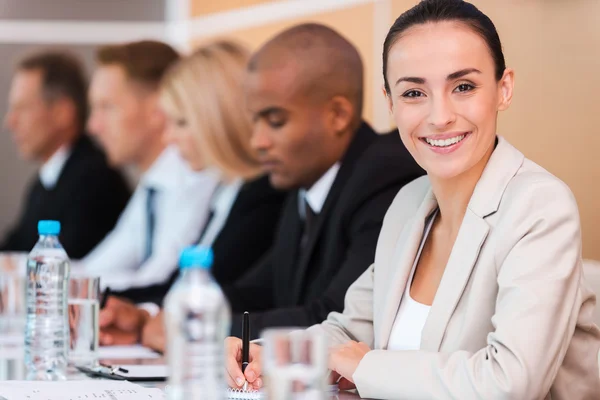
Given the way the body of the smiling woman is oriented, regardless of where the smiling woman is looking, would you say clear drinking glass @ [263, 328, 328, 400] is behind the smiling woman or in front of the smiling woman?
in front

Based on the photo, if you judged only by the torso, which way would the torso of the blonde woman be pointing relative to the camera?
to the viewer's left

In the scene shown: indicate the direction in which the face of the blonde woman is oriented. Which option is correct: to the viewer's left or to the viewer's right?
to the viewer's left

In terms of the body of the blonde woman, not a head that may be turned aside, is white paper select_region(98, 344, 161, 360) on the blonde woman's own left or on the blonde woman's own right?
on the blonde woman's own left

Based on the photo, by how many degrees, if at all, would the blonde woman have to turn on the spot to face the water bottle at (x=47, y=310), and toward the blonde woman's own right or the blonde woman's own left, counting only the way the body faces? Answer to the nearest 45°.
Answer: approximately 90° to the blonde woman's own left

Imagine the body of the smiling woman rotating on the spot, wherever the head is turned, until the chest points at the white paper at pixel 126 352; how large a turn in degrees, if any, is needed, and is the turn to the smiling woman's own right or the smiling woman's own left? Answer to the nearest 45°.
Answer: approximately 90° to the smiling woman's own right

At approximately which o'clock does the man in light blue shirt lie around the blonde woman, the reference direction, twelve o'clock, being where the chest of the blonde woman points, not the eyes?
The man in light blue shirt is roughly at 2 o'clock from the blonde woman.

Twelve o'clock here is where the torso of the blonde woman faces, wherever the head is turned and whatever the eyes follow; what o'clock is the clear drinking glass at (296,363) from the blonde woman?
The clear drinking glass is roughly at 9 o'clock from the blonde woman.

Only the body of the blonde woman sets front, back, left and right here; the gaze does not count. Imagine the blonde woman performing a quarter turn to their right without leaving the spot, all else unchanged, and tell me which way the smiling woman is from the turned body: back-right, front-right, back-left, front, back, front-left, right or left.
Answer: back

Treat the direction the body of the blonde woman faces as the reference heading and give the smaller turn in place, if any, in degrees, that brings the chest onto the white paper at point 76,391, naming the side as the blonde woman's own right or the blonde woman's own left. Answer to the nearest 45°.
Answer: approximately 90° to the blonde woman's own left

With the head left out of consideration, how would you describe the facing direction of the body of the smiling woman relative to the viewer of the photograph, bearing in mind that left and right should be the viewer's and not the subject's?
facing the viewer and to the left of the viewer

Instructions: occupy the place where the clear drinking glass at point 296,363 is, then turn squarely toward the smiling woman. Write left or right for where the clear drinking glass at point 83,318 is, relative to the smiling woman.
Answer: left
